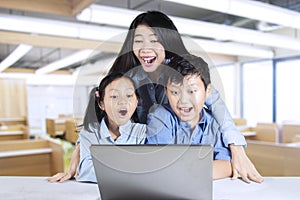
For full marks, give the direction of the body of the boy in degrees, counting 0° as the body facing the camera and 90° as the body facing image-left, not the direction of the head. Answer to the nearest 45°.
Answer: approximately 0°

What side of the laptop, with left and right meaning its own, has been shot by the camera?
back

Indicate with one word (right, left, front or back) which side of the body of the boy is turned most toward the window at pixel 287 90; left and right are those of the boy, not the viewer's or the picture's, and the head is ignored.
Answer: back

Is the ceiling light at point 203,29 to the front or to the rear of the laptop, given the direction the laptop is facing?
to the front

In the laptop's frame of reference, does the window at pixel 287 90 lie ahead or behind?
ahead

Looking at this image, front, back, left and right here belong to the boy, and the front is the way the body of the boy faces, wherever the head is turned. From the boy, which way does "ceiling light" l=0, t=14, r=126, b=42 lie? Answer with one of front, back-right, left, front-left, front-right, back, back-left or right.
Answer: back-right

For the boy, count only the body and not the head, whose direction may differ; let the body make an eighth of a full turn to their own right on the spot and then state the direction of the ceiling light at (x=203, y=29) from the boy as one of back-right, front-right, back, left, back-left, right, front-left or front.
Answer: back-right

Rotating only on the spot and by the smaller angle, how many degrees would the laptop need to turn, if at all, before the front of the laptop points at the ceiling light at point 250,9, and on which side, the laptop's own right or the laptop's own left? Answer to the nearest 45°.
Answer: approximately 45° to the laptop's own right

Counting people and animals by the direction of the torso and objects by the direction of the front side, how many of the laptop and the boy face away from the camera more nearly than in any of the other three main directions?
1

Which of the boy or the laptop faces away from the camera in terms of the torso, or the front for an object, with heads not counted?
the laptop

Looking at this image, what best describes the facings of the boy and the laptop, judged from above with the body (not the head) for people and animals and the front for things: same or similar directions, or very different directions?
very different directions

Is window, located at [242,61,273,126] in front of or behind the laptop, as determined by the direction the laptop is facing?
in front
